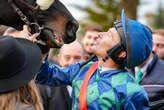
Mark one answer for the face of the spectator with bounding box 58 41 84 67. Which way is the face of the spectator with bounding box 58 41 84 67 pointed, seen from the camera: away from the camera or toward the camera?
toward the camera

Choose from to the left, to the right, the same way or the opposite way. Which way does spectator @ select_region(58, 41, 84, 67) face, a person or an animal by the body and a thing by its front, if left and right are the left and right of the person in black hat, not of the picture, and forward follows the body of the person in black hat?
the opposite way

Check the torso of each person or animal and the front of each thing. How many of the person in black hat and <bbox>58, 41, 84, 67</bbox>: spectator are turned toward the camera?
1

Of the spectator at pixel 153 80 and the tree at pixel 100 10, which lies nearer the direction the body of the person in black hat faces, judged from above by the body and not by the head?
the tree

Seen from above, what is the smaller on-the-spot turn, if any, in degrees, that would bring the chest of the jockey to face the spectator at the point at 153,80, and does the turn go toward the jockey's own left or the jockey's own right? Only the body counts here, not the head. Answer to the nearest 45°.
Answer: approximately 180°

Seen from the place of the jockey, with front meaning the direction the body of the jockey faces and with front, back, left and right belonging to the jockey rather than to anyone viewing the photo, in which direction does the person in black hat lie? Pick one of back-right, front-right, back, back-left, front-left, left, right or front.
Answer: front

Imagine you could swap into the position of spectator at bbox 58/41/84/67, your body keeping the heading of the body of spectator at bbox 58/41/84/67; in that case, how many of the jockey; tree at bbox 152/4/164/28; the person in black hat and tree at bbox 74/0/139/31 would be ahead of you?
2

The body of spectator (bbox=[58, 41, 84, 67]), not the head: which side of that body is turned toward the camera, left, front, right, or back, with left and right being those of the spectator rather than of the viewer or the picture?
front

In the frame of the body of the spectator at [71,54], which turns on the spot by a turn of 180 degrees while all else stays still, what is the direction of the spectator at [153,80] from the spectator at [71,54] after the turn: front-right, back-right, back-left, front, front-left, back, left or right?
back-right

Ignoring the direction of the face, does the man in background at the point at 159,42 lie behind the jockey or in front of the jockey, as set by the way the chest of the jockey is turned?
behind

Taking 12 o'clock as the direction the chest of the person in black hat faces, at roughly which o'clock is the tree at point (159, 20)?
The tree is roughly at 1 o'clock from the person in black hat.

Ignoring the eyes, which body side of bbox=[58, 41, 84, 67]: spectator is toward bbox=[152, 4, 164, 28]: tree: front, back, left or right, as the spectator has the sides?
back

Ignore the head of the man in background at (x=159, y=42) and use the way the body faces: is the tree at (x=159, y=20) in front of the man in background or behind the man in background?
behind

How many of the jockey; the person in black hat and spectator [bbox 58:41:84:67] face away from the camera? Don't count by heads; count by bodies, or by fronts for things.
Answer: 1

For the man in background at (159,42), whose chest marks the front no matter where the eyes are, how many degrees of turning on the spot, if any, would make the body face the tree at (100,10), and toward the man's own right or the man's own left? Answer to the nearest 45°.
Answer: approximately 135° to the man's own right

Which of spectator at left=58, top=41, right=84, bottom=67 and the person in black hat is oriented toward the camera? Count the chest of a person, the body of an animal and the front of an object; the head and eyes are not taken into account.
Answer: the spectator

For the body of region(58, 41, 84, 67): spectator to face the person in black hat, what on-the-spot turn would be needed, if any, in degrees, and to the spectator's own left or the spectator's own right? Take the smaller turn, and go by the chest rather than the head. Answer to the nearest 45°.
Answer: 0° — they already face them

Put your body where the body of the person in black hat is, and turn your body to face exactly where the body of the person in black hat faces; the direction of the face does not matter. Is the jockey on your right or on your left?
on your right

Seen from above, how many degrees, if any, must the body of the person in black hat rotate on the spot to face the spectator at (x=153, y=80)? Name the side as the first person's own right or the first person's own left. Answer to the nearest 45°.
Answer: approximately 45° to the first person's own right

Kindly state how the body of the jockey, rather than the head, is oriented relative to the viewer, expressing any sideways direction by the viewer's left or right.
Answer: facing the viewer and to the left of the viewer

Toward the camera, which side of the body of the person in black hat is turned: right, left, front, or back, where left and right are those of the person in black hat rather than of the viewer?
back
